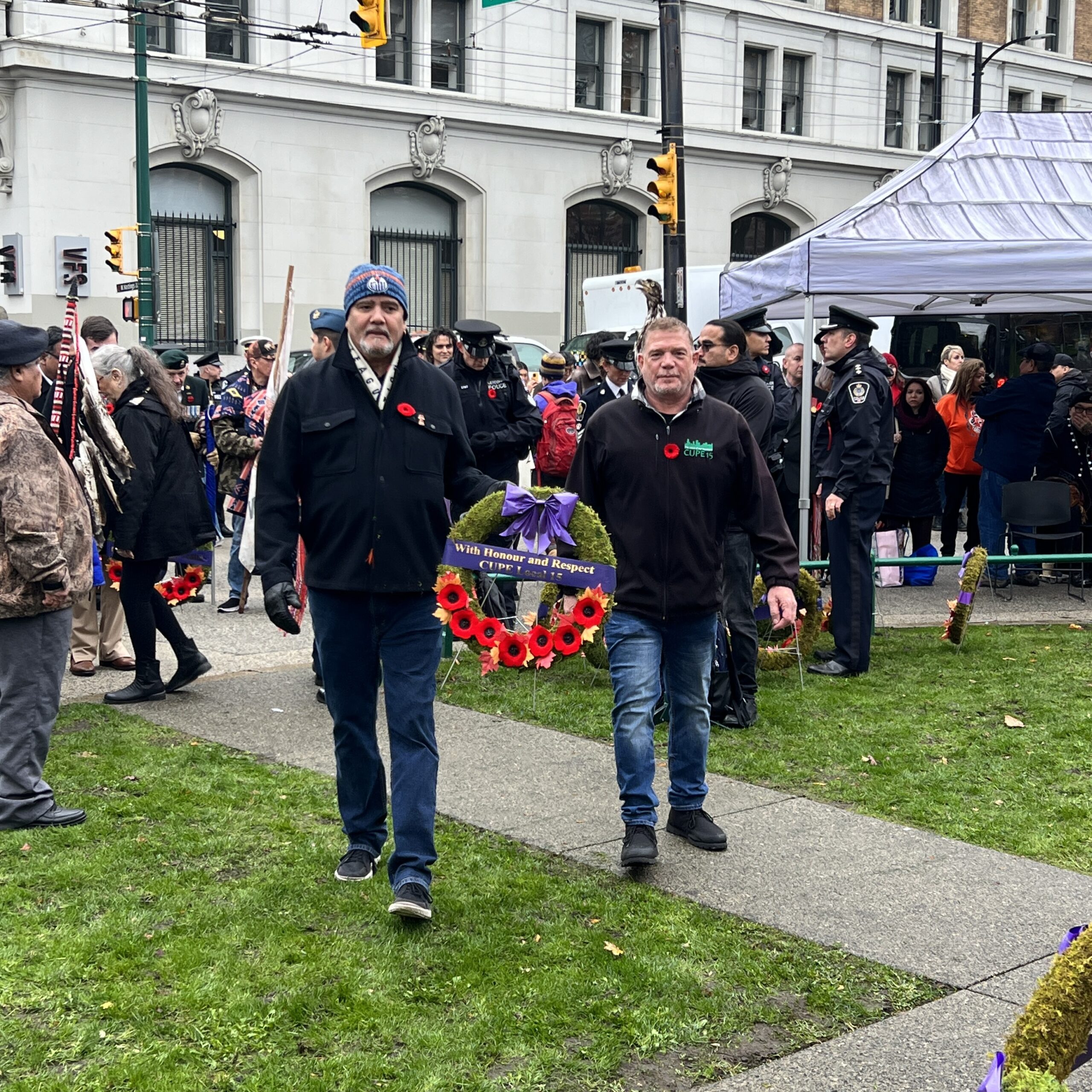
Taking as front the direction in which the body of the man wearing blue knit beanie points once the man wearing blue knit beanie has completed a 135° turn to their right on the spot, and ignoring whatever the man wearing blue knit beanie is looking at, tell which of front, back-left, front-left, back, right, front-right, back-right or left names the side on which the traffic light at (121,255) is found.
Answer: front-right

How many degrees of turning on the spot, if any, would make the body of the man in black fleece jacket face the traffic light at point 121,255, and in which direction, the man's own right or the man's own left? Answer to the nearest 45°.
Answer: approximately 135° to the man's own right

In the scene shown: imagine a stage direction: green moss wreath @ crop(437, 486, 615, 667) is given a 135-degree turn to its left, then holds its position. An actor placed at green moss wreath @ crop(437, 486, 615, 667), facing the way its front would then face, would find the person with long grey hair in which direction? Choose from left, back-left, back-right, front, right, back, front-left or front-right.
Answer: left

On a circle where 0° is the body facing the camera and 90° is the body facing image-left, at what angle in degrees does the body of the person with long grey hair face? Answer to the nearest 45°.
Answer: approximately 90°

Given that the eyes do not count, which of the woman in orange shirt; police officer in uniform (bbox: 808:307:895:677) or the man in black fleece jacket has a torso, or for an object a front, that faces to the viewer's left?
the police officer in uniform

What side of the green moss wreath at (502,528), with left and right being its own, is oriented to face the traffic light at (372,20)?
back

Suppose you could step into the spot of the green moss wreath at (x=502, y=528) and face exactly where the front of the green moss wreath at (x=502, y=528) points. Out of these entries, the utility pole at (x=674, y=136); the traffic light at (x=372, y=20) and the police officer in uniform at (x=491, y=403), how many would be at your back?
3

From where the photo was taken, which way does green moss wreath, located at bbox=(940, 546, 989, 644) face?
to the viewer's left

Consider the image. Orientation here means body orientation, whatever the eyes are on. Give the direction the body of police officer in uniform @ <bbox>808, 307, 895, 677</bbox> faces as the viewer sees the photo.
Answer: to the viewer's left

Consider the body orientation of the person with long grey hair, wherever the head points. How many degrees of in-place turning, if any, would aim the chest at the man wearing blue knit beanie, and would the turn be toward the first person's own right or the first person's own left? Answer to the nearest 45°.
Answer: approximately 90° to the first person's own left
